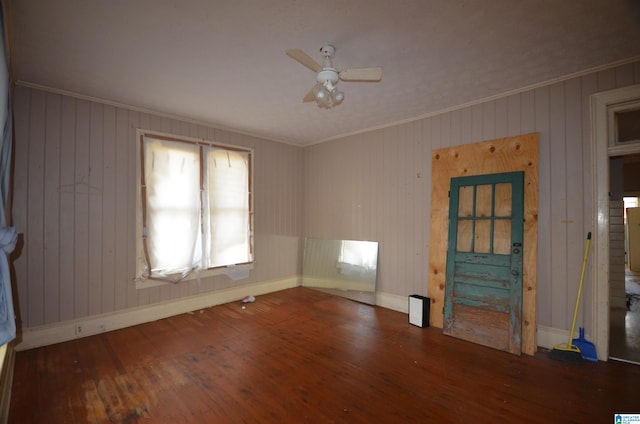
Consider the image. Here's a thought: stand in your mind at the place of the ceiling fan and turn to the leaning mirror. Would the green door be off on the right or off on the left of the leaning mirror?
right

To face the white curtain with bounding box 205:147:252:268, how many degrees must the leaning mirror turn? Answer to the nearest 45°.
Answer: approximately 45° to its right

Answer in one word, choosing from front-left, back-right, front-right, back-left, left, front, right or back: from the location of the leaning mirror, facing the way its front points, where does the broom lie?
left

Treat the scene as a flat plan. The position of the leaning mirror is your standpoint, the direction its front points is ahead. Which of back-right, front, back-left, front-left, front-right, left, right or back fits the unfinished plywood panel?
left

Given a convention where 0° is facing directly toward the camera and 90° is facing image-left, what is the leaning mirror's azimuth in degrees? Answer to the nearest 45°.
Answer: approximately 45°

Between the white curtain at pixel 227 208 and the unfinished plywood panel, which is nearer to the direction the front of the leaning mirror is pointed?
the white curtain

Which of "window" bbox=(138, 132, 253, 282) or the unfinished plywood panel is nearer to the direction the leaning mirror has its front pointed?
the window

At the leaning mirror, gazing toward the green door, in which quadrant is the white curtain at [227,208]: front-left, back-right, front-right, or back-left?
back-right

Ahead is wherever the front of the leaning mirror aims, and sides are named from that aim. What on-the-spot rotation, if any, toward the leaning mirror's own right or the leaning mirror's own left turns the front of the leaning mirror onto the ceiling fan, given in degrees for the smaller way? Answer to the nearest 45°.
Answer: approximately 45° to the leaning mirror's own left
